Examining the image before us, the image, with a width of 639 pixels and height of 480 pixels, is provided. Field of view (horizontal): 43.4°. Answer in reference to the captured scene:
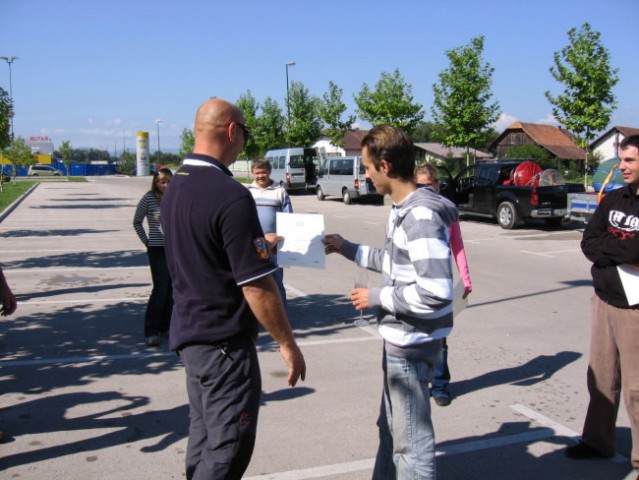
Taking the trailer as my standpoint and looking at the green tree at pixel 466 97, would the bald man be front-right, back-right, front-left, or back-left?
back-left

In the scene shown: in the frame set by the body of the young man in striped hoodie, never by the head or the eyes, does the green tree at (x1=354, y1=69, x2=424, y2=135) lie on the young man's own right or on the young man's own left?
on the young man's own right

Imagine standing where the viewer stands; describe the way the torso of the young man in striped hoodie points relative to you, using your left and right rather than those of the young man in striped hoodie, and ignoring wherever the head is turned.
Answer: facing to the left of the viewer

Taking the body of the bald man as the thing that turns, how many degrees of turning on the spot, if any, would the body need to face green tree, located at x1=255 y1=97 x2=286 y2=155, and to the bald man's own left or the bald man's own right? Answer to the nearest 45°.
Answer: approximately 45° to the bald man's own left

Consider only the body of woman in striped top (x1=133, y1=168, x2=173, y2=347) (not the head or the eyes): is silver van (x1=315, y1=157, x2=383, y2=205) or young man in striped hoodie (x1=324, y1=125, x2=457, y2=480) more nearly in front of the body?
the young man in striped hoodie

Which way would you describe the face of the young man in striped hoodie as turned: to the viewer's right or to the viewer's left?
to the viewer's left

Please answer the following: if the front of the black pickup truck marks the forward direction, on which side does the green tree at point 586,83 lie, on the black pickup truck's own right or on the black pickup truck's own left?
on the black pickup truck's own right

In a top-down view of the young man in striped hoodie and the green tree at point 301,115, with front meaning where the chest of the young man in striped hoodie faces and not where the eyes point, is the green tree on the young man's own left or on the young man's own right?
on the young man's own right

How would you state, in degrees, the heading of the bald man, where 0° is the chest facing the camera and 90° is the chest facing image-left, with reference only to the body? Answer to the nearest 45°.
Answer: approximately 225°

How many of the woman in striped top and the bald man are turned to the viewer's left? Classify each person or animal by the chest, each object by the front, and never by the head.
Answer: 0

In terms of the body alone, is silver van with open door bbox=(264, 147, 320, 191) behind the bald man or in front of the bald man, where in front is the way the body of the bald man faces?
in front

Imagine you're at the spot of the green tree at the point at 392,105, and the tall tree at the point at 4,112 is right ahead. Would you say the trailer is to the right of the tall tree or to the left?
left

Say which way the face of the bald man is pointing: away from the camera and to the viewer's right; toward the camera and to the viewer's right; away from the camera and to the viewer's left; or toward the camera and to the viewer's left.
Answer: away from the camera and to the viewer's right

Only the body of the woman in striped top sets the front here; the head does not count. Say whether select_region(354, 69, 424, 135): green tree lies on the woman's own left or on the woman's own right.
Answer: on the woman's own left
